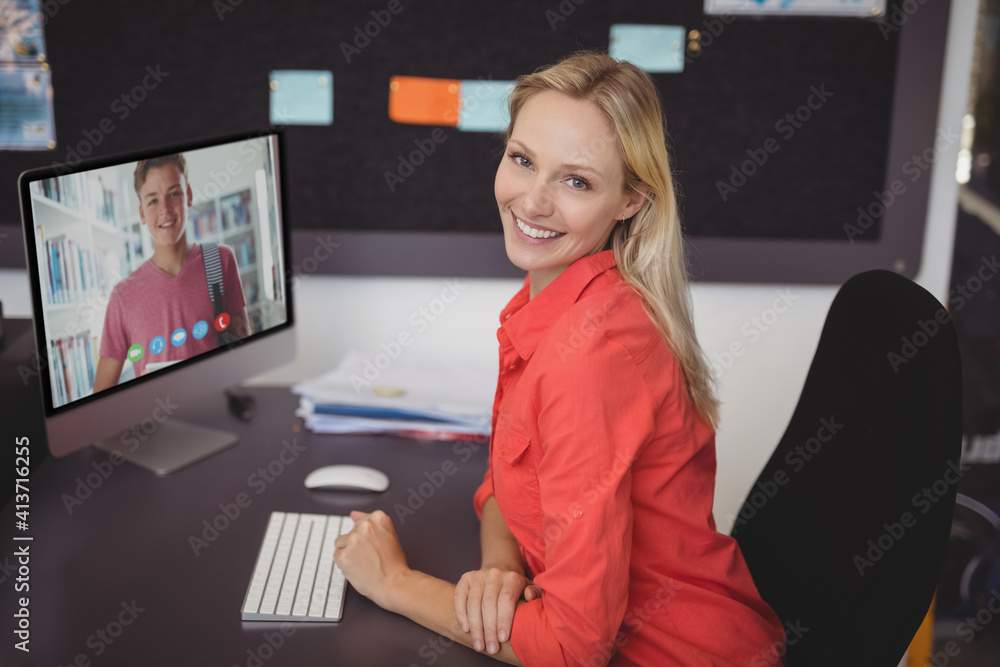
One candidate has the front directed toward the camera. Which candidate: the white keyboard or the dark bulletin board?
the dark bulletin board

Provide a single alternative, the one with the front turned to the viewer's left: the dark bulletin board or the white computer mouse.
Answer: the white computer mouse

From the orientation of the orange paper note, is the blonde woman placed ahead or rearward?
ahead

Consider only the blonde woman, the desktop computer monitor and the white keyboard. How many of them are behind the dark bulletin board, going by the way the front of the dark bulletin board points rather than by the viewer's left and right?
0

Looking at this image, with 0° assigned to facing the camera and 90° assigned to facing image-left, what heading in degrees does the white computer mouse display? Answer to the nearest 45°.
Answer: approximately 90°

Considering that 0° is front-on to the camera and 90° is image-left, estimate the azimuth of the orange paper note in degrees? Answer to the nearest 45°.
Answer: approximately 0°

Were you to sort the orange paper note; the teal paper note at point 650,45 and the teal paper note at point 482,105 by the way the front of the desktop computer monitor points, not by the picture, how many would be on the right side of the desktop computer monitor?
0

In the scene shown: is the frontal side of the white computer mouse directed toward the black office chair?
no

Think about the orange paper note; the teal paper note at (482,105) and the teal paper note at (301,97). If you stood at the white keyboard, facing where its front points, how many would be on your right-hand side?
0

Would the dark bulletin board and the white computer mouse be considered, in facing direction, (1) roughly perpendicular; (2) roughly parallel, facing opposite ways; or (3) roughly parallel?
roughly perpendicular

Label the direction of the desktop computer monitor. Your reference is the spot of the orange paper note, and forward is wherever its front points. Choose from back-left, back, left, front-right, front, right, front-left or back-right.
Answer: front-right

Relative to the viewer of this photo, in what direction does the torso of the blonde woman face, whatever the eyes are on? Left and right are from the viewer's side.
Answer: facing to the left of the viewer

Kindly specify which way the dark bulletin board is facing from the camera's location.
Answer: facing the viewer

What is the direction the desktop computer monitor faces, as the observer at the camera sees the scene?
facing the viewer and to the right of the viewer

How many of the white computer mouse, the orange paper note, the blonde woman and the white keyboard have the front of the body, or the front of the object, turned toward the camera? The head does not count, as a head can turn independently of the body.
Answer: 1

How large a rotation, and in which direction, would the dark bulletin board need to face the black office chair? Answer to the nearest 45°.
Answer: approximately 45° to its left

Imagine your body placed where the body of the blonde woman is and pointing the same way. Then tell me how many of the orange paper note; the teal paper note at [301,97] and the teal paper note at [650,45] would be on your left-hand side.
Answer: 0
